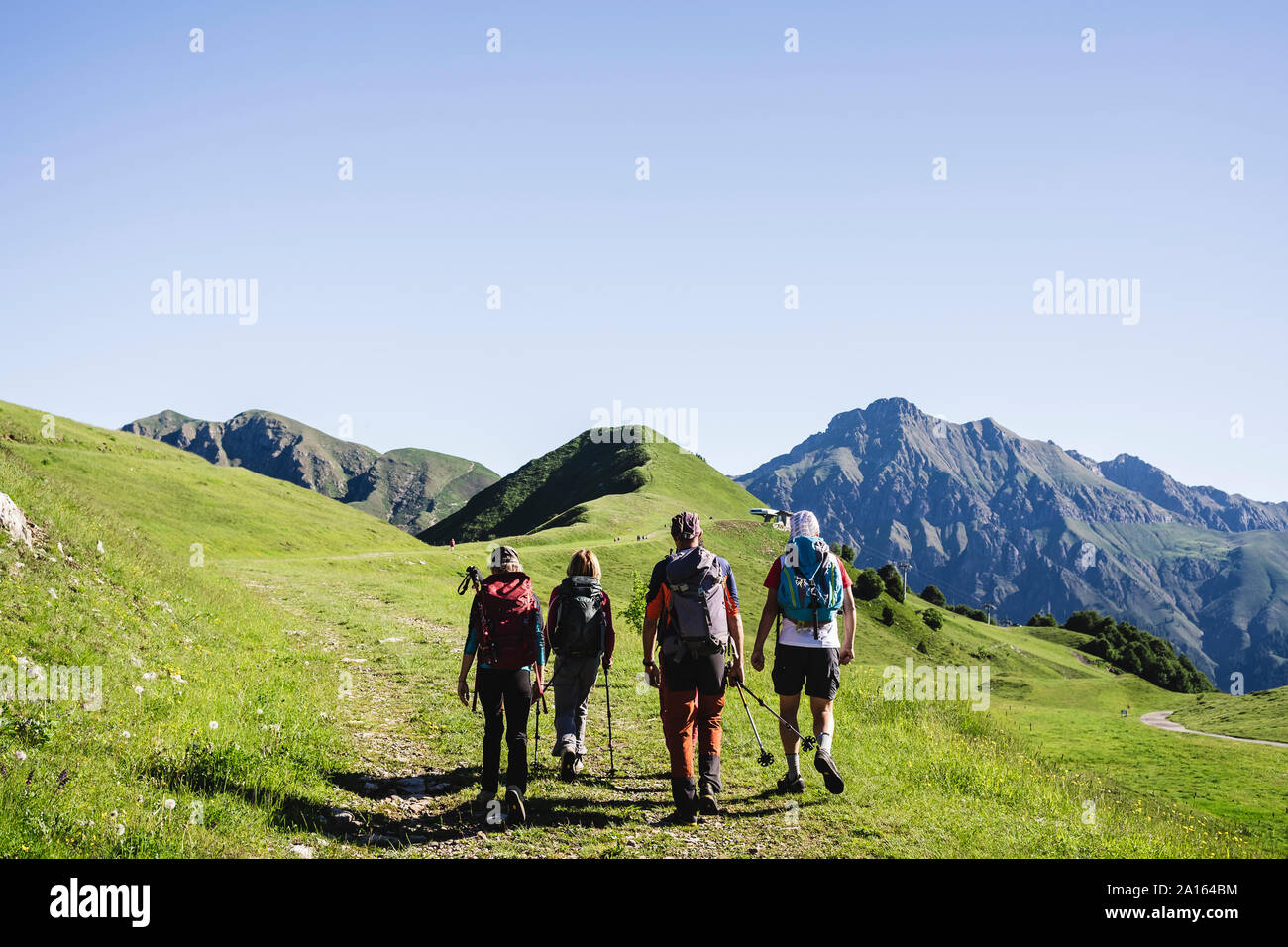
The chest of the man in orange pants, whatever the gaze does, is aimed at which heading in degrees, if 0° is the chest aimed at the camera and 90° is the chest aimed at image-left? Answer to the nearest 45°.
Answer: approximately 180°

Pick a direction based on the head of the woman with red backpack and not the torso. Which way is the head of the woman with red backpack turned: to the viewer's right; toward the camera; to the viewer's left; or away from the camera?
away from the camera

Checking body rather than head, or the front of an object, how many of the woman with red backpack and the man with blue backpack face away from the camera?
2

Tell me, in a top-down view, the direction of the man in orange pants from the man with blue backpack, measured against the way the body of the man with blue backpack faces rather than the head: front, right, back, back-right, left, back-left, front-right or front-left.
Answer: back-left

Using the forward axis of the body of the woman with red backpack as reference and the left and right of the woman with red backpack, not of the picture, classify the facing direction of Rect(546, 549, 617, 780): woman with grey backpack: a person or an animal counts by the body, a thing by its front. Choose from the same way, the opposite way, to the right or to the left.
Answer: the same way

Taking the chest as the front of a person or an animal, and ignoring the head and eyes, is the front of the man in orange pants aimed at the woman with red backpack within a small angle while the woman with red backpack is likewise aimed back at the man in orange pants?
no

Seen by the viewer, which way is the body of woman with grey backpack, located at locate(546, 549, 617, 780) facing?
away from the camera

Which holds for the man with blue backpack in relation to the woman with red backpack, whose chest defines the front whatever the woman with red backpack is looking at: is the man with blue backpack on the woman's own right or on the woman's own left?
on the woman's own right

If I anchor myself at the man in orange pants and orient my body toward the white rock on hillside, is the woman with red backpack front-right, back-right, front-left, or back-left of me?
front-left

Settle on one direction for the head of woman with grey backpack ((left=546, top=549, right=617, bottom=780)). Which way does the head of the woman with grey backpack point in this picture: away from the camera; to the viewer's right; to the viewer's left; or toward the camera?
away from the camera

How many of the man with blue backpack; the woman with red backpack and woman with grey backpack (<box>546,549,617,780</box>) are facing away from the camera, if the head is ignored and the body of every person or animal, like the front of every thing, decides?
3

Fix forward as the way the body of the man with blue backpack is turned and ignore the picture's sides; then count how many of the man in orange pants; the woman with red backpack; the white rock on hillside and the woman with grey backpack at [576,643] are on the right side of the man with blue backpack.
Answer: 0

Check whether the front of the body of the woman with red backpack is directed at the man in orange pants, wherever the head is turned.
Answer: no

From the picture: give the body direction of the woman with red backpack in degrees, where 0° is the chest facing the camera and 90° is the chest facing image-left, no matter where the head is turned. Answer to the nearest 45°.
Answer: approximately 180°

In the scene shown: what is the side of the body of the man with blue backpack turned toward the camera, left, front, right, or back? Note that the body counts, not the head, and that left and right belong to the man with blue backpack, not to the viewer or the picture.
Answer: back

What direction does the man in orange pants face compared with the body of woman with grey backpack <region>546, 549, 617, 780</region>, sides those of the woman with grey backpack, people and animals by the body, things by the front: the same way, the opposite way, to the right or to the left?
the same way

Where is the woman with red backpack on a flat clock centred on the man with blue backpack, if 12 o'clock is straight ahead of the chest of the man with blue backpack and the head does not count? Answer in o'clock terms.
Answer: The woman with red backpack is roughly at 8 o'clock from the man with blue backpack.
